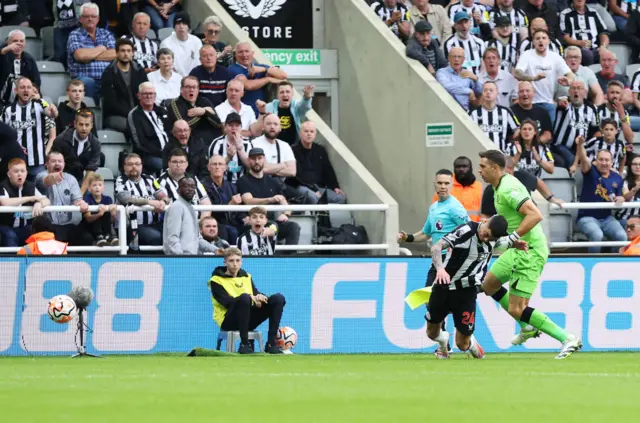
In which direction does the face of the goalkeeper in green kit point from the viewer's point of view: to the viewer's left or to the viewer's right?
to the viewer's left

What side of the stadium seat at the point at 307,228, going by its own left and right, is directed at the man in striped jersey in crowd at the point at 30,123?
right

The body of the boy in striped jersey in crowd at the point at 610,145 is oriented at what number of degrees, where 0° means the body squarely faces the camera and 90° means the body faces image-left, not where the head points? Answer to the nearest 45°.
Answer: approximately 0°
